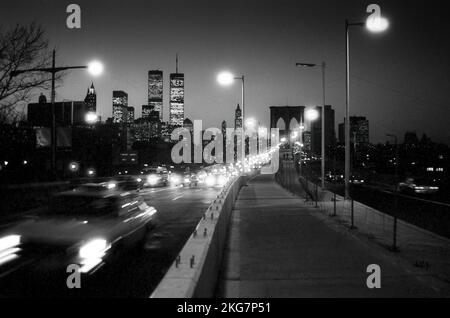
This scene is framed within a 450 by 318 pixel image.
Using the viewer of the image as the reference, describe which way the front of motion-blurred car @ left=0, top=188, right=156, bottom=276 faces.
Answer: facing the viewer and to the left of the viewer

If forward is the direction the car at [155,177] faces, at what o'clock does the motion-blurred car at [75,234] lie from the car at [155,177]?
The motion-blurred car is roughly at 12 o'clock from the car.

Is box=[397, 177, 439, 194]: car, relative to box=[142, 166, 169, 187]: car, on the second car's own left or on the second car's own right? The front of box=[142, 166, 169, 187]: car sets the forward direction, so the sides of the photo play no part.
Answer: on the second car's own left

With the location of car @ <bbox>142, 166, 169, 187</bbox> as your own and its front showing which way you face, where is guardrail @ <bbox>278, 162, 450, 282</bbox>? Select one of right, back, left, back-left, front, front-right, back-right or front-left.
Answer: front

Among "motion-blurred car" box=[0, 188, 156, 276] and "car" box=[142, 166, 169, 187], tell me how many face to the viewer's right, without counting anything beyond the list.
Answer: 0

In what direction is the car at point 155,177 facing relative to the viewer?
toward the camera

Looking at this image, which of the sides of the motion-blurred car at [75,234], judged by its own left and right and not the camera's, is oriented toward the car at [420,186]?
back
